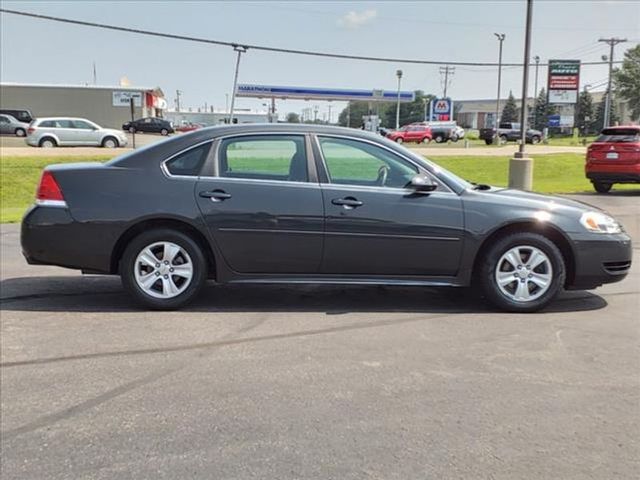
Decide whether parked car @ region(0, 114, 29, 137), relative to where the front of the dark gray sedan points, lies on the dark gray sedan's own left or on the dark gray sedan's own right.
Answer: on the dark gray sedan's own left

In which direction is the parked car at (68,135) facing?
to the viewer's right

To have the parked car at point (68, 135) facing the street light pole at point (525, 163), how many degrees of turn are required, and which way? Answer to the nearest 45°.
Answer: approximately 45° to its right

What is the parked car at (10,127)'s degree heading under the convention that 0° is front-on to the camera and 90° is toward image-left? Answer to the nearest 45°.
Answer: approximately 270°

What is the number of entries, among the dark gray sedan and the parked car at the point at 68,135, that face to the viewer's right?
2

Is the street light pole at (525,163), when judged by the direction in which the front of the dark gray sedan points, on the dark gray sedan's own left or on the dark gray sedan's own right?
on the dark gray sedan's own left

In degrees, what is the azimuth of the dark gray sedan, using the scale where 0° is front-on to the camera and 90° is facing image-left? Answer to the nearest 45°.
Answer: approximately 270°

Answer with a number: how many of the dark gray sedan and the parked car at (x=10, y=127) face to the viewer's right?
2

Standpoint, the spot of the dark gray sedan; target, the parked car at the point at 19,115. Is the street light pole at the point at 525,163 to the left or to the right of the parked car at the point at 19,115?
right

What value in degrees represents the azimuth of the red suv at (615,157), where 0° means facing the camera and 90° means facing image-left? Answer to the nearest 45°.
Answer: approximately 225°

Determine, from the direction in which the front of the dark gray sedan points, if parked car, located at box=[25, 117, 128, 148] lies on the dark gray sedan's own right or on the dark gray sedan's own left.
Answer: on the dark gray sedan's own left

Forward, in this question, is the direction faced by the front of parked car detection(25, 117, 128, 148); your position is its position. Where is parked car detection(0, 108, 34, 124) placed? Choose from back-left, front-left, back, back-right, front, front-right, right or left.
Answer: left
